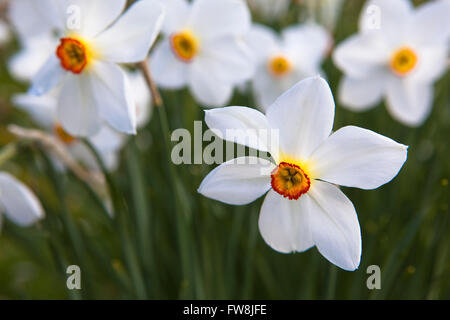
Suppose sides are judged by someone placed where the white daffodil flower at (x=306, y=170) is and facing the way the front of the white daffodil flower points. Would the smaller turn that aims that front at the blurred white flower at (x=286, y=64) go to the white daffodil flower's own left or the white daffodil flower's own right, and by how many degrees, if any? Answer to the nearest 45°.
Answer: approximately 180°

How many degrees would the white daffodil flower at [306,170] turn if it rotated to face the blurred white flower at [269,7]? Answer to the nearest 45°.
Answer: approximately 180°

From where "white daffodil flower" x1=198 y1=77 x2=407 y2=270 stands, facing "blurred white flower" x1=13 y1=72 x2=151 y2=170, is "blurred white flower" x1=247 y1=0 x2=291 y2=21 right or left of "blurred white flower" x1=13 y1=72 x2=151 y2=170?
right

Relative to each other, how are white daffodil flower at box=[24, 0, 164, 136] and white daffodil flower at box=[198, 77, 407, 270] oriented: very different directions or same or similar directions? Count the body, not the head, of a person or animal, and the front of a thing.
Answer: same or similar directions

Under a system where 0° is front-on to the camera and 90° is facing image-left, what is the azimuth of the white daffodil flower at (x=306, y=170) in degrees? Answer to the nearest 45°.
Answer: approximately 0°

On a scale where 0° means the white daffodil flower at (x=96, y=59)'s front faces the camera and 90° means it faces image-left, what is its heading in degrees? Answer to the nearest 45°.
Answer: approximately 45°

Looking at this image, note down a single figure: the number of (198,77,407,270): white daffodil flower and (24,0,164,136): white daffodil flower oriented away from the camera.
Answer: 0

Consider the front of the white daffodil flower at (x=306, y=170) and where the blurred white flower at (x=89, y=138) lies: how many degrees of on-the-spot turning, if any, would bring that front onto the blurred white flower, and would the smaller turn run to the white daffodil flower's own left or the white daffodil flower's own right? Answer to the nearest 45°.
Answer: approximately 135° to the white daffodil flower's own right
